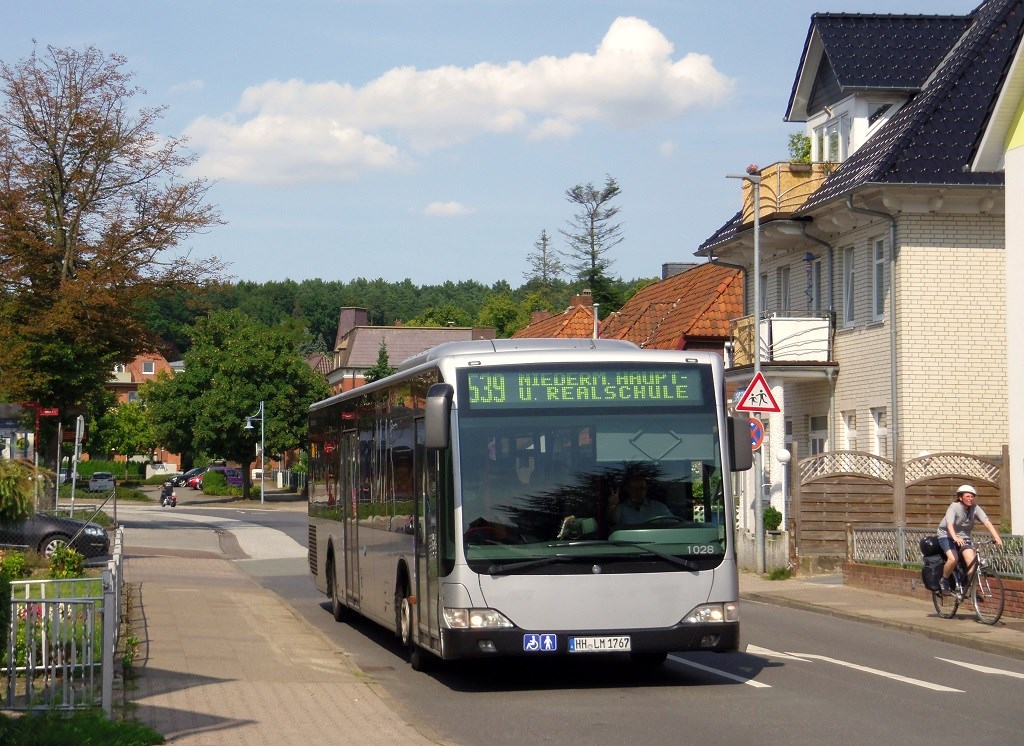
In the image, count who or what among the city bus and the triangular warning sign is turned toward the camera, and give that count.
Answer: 2

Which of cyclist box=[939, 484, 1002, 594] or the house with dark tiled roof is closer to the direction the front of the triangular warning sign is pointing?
the cyclist

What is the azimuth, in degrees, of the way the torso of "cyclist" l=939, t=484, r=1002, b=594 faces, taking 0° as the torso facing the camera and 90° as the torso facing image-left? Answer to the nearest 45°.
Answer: approximately 315°

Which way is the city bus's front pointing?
toward the camera

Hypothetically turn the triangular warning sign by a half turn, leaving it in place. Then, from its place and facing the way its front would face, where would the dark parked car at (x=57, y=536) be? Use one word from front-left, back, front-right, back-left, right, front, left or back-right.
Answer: left

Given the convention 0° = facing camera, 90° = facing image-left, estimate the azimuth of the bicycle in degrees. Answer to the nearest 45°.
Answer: approximately 315°

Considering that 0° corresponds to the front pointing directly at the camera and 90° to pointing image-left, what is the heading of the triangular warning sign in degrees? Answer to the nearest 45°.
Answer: approximately 0°

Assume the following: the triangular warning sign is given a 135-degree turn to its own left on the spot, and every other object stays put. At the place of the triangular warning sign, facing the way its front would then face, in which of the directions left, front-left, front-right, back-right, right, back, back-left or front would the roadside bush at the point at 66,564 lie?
back
